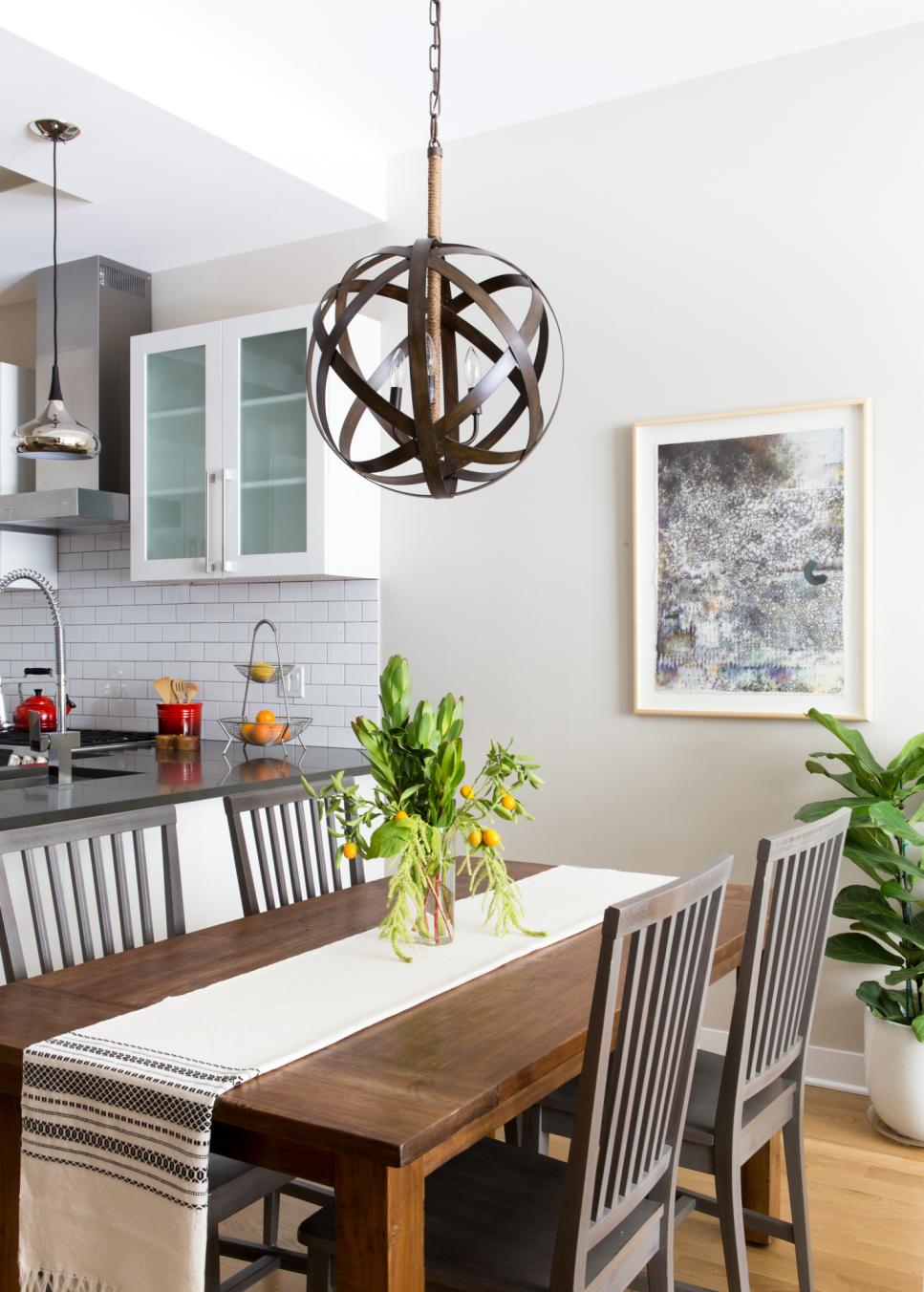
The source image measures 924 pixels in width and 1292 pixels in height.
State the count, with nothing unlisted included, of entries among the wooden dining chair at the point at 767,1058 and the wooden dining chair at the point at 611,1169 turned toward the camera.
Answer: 0

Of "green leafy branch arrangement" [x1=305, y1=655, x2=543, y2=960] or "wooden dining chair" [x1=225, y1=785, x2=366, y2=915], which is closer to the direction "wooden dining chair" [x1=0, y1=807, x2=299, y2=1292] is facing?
the green leafy branch arrangement

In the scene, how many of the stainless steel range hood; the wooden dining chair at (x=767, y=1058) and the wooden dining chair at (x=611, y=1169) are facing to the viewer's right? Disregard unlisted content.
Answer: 0

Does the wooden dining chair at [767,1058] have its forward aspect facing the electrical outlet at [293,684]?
yes

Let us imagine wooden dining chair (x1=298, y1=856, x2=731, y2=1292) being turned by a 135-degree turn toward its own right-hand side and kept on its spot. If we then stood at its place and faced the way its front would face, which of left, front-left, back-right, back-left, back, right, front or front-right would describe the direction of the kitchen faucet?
back-left

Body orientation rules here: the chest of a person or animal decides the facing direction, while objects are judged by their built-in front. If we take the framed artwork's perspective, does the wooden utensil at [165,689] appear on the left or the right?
on its right

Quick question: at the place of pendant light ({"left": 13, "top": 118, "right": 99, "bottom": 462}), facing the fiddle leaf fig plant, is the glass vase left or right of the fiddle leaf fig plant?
right

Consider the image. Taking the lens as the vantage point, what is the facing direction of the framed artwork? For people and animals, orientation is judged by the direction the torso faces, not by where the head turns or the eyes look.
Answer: facing the viewer and to the left of the viewer

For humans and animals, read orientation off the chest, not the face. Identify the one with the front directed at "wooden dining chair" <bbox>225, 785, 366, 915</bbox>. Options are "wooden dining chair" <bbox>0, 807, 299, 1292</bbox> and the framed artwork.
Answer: the framed artwork

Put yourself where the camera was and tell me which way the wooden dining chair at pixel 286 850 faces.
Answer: facing the viewer and to the right of the viewer

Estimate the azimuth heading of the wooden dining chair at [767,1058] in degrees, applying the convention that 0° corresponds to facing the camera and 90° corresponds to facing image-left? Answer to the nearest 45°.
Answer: approximately 135°

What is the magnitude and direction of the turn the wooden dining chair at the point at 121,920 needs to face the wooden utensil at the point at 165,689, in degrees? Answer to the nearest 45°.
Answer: approximately 135° to its left

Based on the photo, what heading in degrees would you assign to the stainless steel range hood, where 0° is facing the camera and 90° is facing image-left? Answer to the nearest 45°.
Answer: approximately 45°

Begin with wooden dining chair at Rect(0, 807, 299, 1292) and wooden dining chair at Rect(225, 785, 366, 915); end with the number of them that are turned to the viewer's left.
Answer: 0

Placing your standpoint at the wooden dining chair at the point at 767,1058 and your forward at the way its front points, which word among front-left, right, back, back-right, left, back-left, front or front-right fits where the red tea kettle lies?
front
